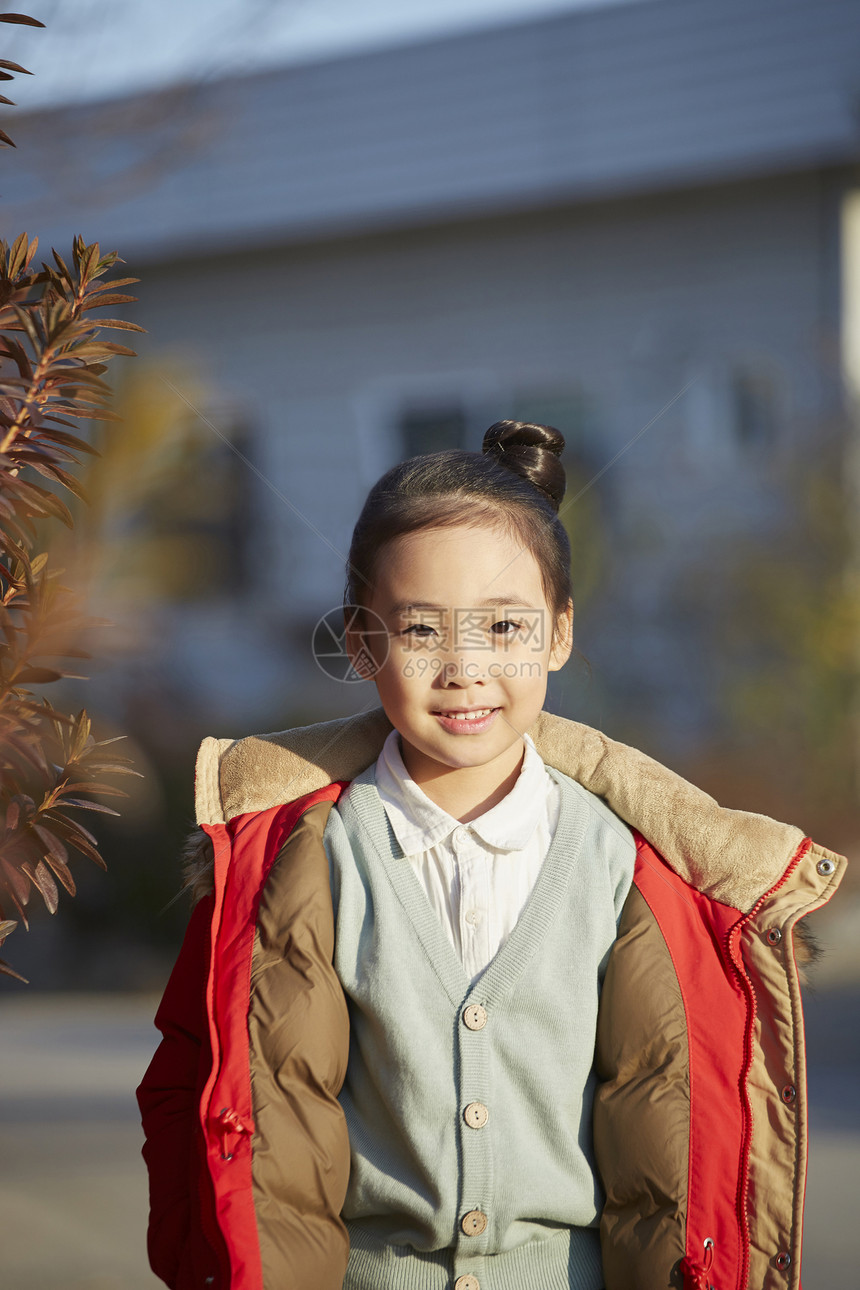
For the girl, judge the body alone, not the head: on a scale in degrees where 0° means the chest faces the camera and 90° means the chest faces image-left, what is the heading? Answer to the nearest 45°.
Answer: approximately 0°

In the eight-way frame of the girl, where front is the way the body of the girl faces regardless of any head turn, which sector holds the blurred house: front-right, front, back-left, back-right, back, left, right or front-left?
back
